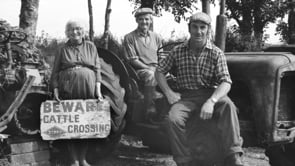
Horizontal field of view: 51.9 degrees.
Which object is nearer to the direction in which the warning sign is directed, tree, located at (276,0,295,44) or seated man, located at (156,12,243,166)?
the seated man

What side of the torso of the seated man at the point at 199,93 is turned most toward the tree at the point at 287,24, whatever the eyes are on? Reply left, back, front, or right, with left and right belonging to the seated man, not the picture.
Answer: back

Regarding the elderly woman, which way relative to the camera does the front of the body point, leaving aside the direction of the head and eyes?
toward the camera

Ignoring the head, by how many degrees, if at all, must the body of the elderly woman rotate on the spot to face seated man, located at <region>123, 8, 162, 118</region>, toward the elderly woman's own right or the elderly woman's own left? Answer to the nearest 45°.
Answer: approximately 135° to the elderly woman's own left

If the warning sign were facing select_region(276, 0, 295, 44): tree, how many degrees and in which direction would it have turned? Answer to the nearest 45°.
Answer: approximately 135° to its left

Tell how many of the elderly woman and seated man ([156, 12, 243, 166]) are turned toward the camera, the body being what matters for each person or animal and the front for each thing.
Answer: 2

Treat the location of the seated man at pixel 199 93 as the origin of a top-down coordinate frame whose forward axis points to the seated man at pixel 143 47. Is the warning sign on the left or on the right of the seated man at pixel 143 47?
left

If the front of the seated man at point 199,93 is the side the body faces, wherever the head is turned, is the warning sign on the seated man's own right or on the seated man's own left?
on the seated man's own right

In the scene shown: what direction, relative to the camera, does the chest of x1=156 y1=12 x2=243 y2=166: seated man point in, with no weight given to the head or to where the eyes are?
toward the camera
